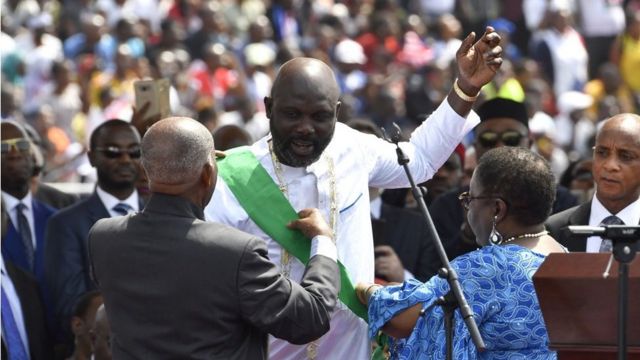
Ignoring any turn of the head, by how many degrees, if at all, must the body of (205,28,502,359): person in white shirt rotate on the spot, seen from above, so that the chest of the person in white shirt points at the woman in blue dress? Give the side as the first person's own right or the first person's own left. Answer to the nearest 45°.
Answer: approximately 45° to the first person's own left

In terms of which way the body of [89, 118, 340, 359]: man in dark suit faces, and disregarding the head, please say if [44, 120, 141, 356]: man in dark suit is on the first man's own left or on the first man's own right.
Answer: on the first man's own left

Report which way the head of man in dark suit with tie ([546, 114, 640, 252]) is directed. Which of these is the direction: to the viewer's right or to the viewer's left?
to the viewer's left

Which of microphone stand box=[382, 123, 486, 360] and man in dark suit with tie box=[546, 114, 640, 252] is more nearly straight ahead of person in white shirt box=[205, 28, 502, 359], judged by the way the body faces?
the microphone stand

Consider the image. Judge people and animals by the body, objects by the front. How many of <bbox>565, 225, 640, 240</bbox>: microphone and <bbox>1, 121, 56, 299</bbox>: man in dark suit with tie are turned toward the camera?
1

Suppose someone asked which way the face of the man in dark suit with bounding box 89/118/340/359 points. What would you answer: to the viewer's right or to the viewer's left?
to the viewer's right

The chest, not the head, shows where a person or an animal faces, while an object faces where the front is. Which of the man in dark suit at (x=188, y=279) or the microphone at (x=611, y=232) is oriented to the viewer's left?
the microphone

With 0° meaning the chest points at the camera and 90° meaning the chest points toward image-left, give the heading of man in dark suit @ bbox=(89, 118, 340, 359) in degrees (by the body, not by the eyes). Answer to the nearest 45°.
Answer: approximately 225°
